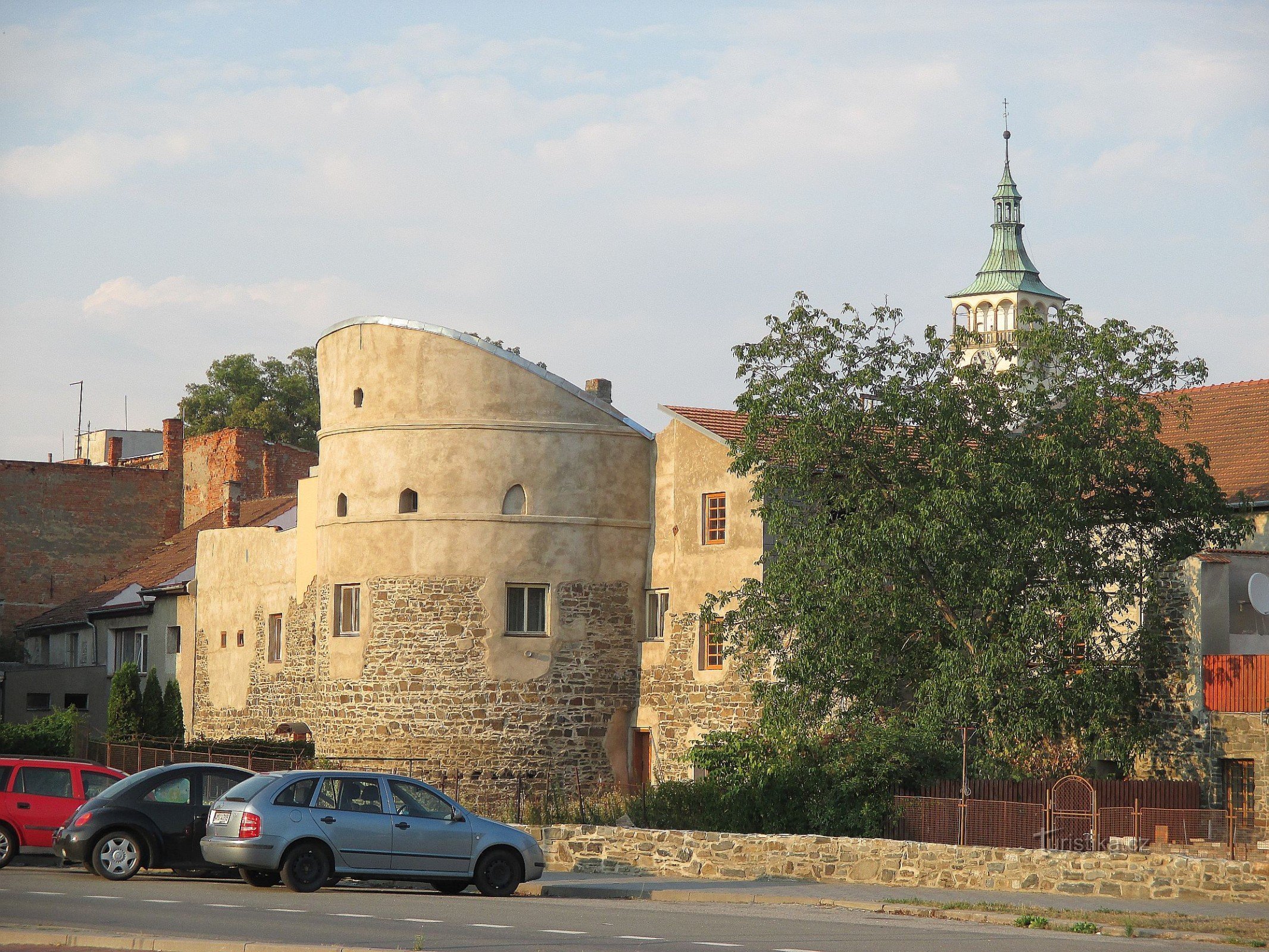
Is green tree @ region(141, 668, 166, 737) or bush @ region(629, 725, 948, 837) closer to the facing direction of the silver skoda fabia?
the bush

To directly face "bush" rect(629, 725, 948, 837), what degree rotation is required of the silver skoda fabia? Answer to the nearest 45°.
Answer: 0° — it already faces it

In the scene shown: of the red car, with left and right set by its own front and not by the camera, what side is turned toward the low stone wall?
front

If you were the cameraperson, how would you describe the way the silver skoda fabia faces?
facing away from the viewer and to the right of the viewer

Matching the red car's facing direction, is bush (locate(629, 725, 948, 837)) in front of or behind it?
in front

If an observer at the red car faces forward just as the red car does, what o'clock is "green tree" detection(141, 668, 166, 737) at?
The green tree is roughly at 9 o'clock from the red car.

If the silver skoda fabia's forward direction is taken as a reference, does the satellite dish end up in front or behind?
in front

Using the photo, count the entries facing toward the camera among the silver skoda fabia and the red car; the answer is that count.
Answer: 0

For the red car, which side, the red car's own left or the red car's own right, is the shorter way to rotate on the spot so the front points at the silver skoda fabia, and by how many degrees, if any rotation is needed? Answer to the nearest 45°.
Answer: approximately 45° to the red car's own right

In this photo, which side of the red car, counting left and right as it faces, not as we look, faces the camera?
right
